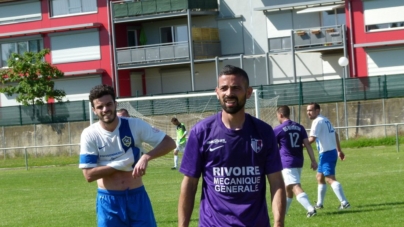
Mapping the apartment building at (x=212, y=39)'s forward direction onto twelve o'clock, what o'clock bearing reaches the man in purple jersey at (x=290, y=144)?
The man in purple jersey is roughly at 12 o'clock from the apartment building.

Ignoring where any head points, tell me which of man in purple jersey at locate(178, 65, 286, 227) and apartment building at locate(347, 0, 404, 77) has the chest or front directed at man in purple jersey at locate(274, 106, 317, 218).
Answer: the apartment building

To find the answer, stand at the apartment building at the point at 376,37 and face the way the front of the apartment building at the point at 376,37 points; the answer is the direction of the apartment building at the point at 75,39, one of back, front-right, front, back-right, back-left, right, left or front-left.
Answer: right

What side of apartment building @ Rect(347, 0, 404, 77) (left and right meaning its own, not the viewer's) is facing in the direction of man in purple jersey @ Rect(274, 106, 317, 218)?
front

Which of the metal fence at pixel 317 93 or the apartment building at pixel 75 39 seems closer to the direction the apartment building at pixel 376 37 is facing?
the metal fence

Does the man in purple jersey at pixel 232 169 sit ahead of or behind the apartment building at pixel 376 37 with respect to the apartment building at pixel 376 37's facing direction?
ahead

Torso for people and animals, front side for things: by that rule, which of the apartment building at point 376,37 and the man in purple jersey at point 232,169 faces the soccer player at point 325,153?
the apartment building

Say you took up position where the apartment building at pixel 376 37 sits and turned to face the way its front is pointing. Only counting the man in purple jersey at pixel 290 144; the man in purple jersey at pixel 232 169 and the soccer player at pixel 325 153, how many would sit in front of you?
3

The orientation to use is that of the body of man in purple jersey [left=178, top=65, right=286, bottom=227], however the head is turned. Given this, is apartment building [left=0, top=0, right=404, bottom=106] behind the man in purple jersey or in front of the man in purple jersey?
behind

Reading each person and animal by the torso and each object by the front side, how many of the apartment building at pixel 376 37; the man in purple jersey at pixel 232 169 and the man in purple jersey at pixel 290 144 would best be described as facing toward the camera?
2
